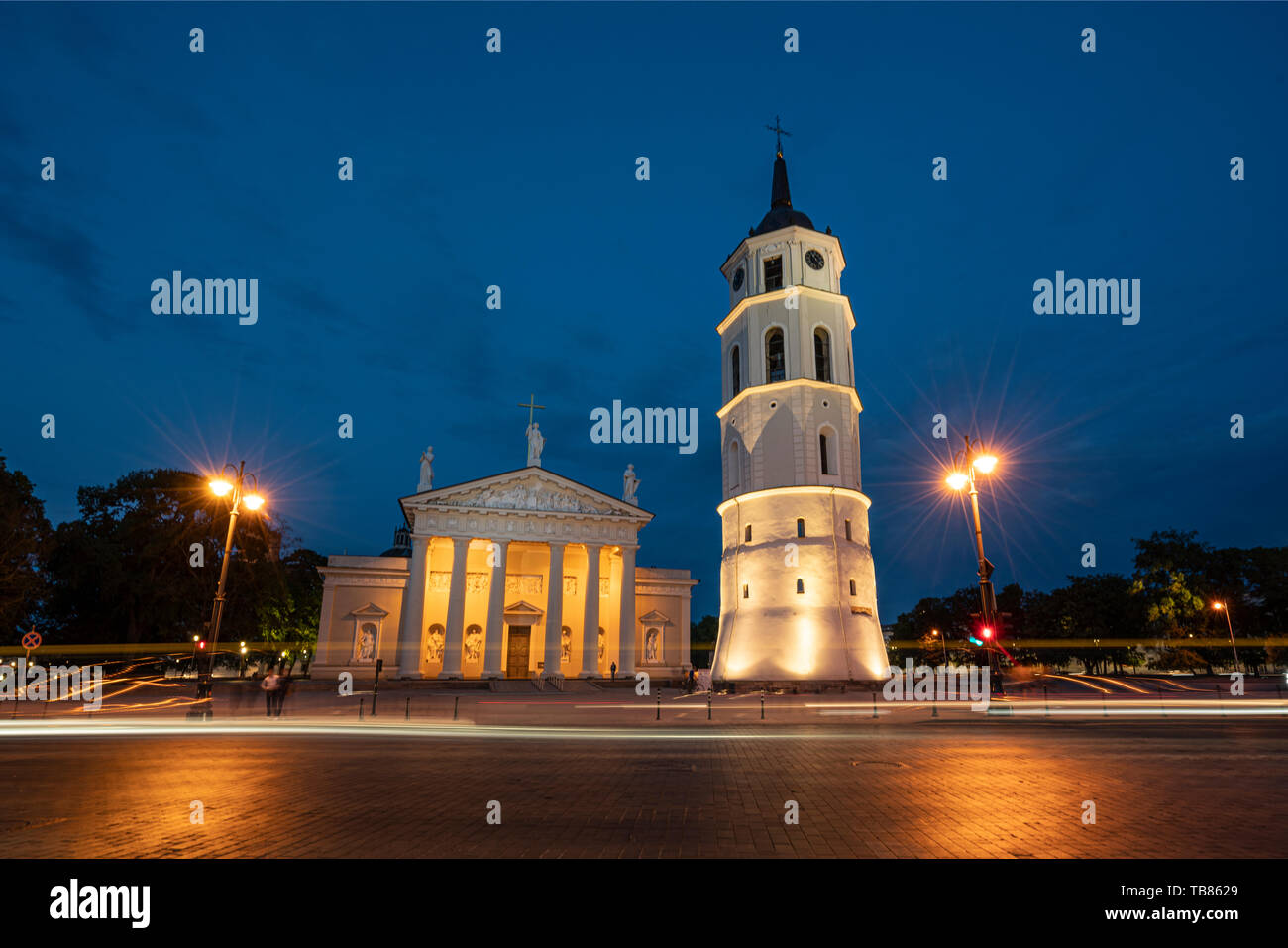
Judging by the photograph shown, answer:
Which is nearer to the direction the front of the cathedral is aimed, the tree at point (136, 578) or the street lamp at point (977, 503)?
the street lamp

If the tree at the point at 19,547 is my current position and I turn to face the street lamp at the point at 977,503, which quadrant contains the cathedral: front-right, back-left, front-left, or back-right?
front-left

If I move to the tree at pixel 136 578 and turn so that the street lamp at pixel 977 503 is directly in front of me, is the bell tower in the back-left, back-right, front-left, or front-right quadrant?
front-left

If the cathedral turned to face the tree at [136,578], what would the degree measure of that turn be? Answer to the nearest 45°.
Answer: approximately 90° to its right

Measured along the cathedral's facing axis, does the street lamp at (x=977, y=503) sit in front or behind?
in front

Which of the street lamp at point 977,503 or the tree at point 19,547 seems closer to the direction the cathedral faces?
the street lamp

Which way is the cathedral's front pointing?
toward the camera

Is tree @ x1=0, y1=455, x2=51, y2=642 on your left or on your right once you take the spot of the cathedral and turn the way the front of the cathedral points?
on your right

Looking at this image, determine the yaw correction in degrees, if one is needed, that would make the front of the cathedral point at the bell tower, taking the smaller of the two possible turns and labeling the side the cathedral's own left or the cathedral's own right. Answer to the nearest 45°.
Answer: approximately 45° to the cathedral's own left
